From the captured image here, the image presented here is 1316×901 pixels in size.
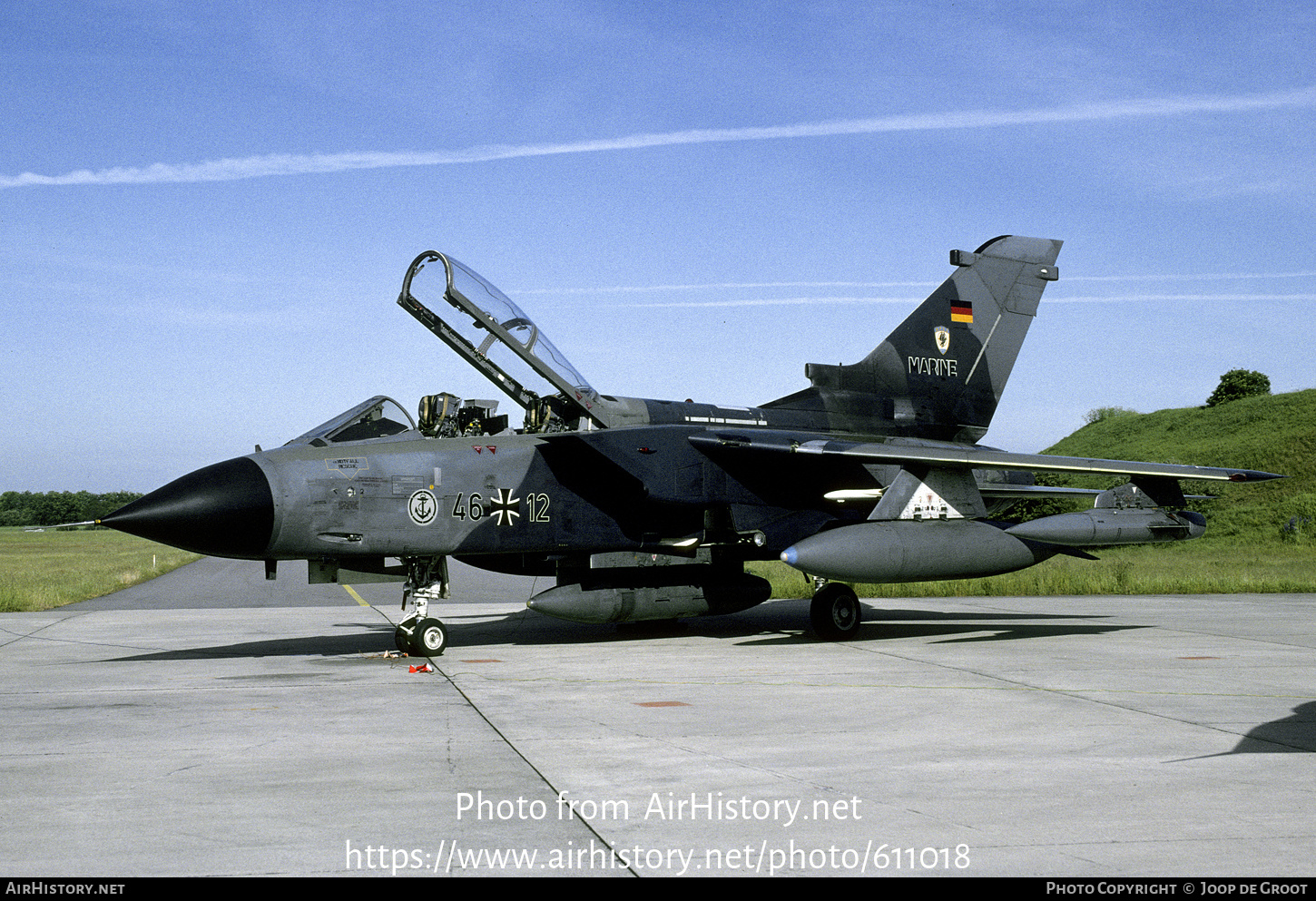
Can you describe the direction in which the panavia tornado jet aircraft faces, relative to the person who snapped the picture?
facing the viewer and to the left of the viewer
